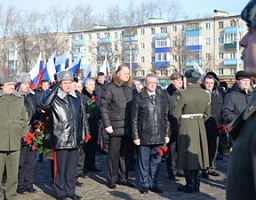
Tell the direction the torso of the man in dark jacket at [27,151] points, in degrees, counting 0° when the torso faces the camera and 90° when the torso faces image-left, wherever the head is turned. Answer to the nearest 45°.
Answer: approximately 315°

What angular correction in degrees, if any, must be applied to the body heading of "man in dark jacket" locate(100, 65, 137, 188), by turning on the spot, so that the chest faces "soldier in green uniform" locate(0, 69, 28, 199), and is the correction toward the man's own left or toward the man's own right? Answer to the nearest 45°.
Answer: approximately 90° to the man's own right

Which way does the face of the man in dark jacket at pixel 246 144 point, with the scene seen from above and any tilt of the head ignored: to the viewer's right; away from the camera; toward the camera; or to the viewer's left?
to the viewer's left
